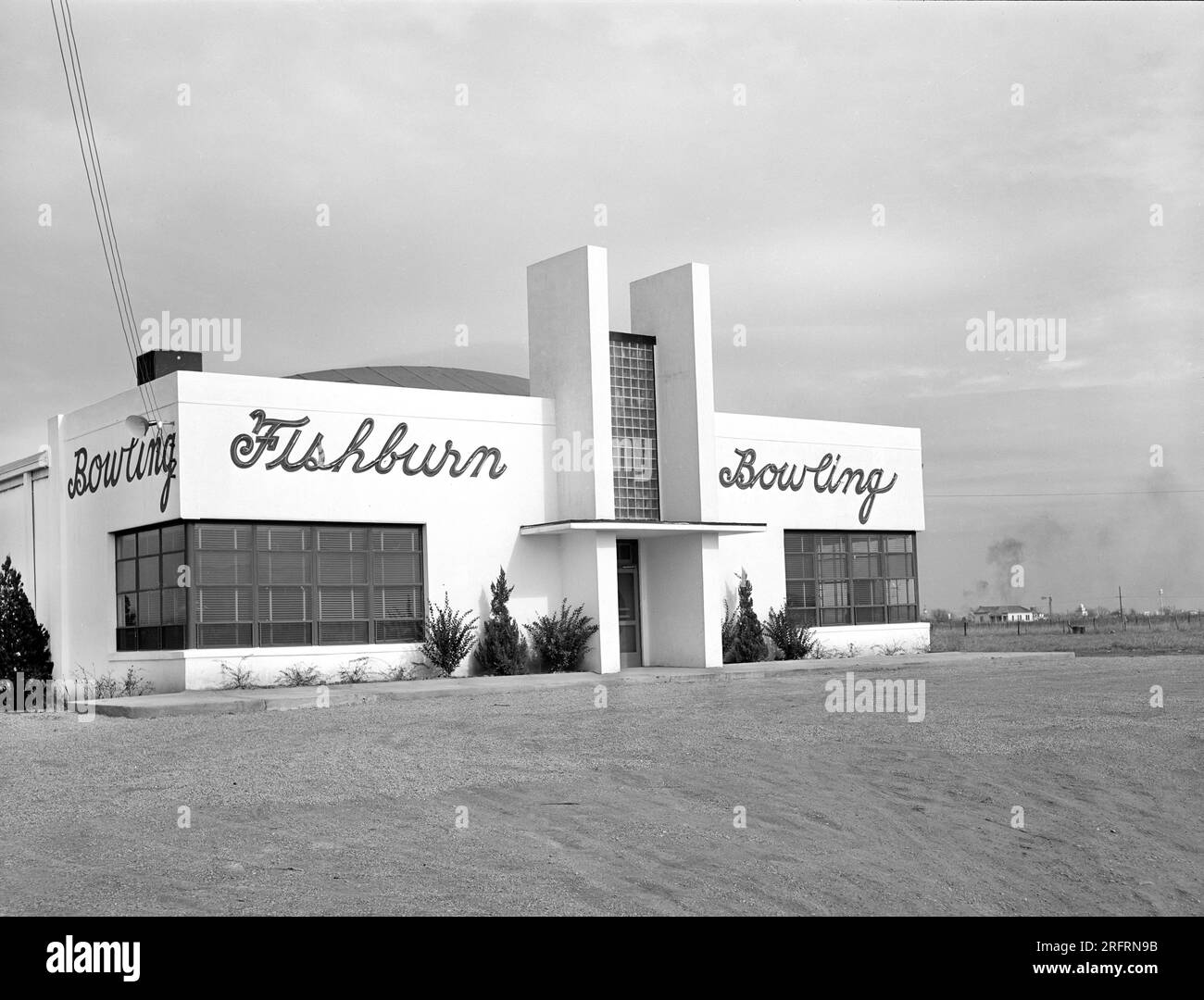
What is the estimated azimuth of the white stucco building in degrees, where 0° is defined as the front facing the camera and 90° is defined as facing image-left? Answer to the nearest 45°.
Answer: approximately 315°

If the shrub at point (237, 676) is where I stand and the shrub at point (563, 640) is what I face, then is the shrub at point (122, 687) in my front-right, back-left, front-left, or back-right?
back-left

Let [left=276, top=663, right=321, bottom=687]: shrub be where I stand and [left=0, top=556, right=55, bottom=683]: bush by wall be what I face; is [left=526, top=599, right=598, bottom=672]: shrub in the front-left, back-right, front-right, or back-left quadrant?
back-right

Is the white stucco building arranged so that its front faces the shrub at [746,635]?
no

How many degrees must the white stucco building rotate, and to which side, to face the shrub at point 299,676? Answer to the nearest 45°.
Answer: approximately 90° to its right

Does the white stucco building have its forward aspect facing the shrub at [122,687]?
no

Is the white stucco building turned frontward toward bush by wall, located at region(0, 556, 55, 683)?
no
